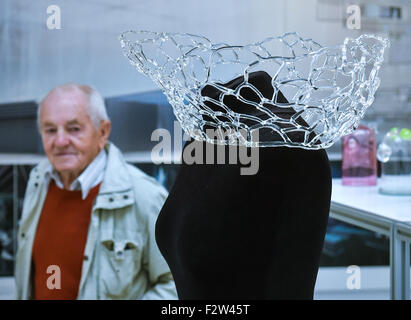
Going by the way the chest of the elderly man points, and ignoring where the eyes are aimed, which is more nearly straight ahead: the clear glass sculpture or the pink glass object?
the clear glass sculpture

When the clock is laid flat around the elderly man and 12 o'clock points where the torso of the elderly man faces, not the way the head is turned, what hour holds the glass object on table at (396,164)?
The glass object on table is roughly at 8 o'clock from the elderly man.

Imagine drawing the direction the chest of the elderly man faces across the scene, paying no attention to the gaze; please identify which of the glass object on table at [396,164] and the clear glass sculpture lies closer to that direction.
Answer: the clear glass sculpture

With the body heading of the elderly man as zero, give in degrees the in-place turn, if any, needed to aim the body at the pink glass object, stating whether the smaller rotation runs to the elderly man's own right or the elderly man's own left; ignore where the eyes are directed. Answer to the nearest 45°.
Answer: approximately 135° to the elderly man's own left

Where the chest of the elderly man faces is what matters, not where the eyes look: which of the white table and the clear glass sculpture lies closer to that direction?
the clear glass sculpture

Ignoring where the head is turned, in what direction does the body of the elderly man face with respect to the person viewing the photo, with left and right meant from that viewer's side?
facing the viewer and to the left of the viewer

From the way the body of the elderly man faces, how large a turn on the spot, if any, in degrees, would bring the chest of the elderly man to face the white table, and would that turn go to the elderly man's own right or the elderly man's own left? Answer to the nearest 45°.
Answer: approximately 90° to the elderly man's own left

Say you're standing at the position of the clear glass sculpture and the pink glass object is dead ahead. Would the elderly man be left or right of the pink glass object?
left

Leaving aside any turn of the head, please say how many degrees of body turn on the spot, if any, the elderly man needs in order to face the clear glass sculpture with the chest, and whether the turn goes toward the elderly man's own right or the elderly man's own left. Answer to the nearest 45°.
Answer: approximately 45° to the elderly man's own left
